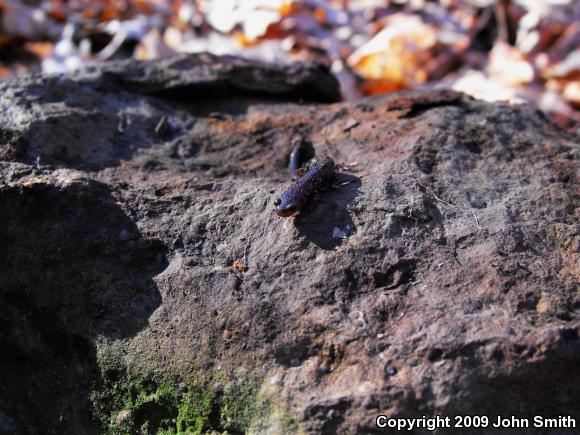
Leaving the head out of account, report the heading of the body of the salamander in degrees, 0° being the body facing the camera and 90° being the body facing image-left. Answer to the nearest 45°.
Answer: approximately 45°
